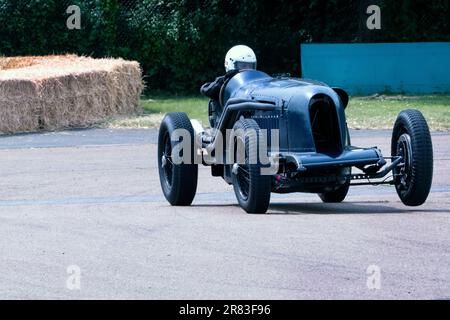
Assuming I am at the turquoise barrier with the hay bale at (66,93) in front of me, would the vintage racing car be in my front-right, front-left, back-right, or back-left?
front-left

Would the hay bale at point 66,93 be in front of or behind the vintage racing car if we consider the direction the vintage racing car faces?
behind

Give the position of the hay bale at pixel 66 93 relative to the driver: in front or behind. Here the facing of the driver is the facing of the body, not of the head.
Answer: behind

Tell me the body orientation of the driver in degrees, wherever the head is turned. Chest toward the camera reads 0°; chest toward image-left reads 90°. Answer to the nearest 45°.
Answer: approximately 315°

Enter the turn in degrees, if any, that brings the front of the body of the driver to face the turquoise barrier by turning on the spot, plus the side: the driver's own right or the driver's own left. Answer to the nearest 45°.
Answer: approximately 135° to the driver's own left

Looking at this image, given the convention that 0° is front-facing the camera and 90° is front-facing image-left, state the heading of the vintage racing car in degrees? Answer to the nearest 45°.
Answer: approximately 315°

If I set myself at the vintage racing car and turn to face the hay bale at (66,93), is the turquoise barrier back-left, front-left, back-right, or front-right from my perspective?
front-right
